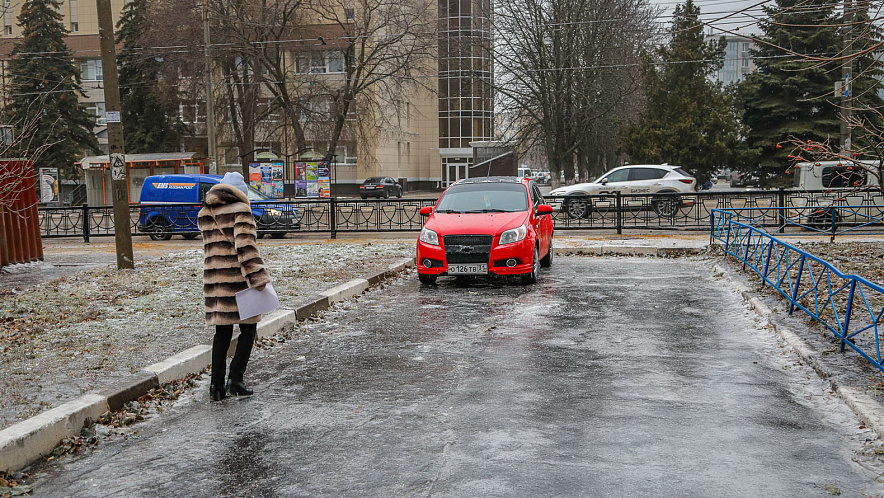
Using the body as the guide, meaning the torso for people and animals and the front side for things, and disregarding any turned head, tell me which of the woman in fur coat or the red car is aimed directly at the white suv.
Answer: the woman in fur coat

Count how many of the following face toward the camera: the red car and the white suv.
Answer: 1

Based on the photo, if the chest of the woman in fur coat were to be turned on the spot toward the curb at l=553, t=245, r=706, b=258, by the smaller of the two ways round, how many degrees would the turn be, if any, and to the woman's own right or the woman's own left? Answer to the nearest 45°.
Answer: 0° — they already face it

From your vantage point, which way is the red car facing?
toward the camera

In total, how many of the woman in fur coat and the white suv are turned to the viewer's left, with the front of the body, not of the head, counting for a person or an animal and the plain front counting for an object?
1

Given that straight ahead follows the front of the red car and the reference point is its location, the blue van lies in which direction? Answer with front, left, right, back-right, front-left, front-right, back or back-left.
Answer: back-right

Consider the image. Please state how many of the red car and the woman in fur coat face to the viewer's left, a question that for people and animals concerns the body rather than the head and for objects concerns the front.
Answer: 0

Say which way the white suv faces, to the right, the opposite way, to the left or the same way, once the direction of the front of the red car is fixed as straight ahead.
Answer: to the right

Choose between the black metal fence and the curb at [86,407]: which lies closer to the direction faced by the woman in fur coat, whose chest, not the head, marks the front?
the black metal fence

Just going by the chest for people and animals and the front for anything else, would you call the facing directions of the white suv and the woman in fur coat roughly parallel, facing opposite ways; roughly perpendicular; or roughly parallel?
roughly perpendicular

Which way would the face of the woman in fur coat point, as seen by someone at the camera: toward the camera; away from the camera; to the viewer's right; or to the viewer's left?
away from the camera

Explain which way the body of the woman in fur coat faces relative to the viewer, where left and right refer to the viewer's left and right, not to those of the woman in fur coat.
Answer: facing away from the viewer and to the right of the viewer

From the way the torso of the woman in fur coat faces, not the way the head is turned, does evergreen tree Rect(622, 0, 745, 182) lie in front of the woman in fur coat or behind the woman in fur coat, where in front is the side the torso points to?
in front

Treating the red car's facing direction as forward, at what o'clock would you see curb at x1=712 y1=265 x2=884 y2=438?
The curb is roughly at 11 o'clock from the red car.

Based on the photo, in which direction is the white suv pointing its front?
to the viewer's left

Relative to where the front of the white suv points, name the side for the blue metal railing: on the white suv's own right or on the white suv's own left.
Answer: on the white suv's own left
